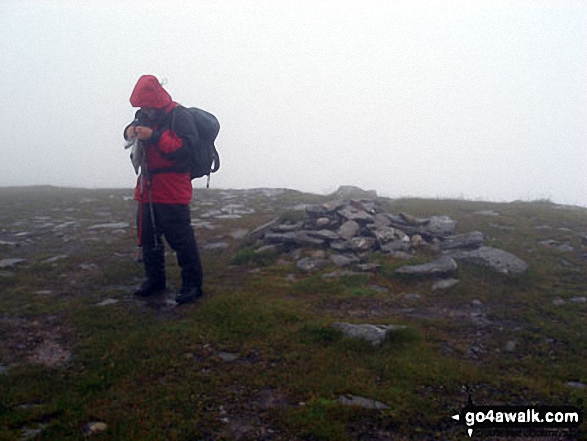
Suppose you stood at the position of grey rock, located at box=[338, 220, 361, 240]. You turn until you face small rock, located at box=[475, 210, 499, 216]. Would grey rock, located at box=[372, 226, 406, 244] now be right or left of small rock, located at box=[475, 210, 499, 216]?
right

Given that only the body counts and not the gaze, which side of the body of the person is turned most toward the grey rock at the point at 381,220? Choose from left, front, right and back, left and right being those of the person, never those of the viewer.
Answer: back

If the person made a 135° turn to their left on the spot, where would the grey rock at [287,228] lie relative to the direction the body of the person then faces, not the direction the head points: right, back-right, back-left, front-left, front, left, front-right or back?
front-left

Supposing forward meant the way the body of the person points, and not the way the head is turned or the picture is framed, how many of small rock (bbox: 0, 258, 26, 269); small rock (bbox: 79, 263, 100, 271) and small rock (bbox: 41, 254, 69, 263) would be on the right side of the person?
3

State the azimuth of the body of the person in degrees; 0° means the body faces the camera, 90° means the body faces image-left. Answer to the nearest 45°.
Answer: approximately 45°

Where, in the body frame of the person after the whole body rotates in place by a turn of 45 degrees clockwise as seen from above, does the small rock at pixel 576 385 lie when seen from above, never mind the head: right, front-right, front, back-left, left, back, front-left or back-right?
back-left

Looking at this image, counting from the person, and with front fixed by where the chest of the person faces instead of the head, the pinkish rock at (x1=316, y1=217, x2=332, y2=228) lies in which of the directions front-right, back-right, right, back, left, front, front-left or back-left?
back

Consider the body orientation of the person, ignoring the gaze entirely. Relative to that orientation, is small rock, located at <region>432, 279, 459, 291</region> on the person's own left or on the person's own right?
on the person's own left

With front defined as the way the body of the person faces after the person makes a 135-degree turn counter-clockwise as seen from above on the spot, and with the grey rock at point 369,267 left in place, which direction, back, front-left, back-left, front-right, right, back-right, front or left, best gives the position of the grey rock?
front
